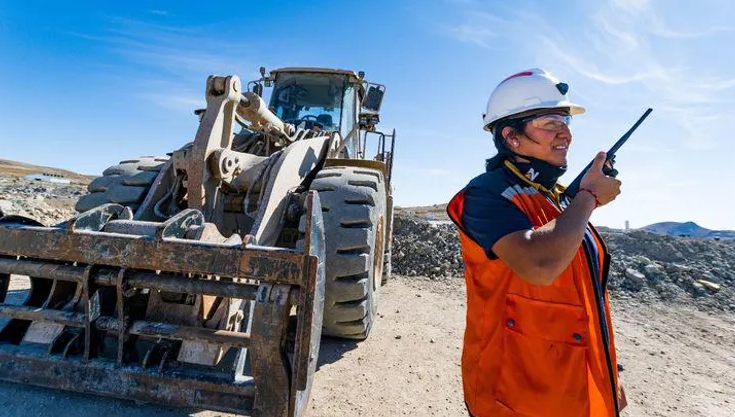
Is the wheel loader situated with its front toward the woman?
no

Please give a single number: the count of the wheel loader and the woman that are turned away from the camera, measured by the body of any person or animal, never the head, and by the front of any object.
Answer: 0

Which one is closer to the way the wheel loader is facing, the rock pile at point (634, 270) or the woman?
the woman

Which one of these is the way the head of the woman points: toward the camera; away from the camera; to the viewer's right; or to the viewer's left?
to the viewer's right

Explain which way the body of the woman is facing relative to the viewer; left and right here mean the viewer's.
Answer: facing the viewer and to the right of the viewer

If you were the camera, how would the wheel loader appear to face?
facing the viewer and to the left of the viewer

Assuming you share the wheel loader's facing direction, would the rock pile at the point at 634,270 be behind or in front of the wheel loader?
behind

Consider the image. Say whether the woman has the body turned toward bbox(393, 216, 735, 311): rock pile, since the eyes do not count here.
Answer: no
